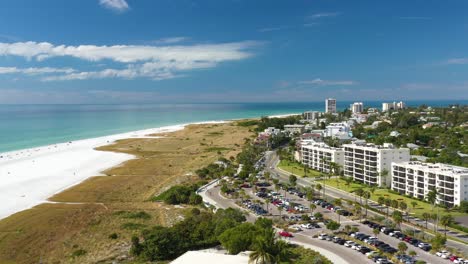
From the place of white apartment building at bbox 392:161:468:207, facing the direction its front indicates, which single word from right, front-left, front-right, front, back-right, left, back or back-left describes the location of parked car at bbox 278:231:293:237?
front

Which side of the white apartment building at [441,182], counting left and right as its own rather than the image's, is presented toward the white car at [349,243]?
front

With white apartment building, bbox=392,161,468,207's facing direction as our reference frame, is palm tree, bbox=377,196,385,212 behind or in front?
in front

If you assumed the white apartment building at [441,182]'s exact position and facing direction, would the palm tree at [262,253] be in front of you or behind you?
in front

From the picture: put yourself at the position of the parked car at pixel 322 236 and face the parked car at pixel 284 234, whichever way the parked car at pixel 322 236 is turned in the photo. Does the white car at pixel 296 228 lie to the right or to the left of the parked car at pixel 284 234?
right

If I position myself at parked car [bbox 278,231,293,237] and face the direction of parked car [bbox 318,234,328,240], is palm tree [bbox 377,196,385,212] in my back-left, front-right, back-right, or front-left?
front-left

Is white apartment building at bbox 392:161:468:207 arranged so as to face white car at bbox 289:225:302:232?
yes

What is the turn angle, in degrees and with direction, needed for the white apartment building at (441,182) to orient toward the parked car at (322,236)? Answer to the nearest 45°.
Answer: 0° — it already faces it
